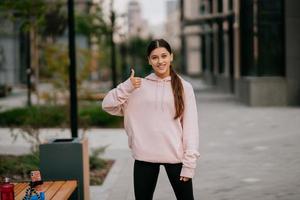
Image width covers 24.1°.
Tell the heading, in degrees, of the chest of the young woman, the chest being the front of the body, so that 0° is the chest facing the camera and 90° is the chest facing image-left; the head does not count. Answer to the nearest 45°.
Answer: approximately 0°

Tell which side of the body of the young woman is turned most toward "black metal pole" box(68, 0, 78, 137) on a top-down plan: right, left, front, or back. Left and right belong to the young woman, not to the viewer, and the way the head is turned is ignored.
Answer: back

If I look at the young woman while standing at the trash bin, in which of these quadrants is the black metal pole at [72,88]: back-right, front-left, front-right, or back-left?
back-left

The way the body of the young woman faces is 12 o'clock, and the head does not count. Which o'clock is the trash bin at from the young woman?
The trash bin is roughly at 5 o'clock from the young woman.
